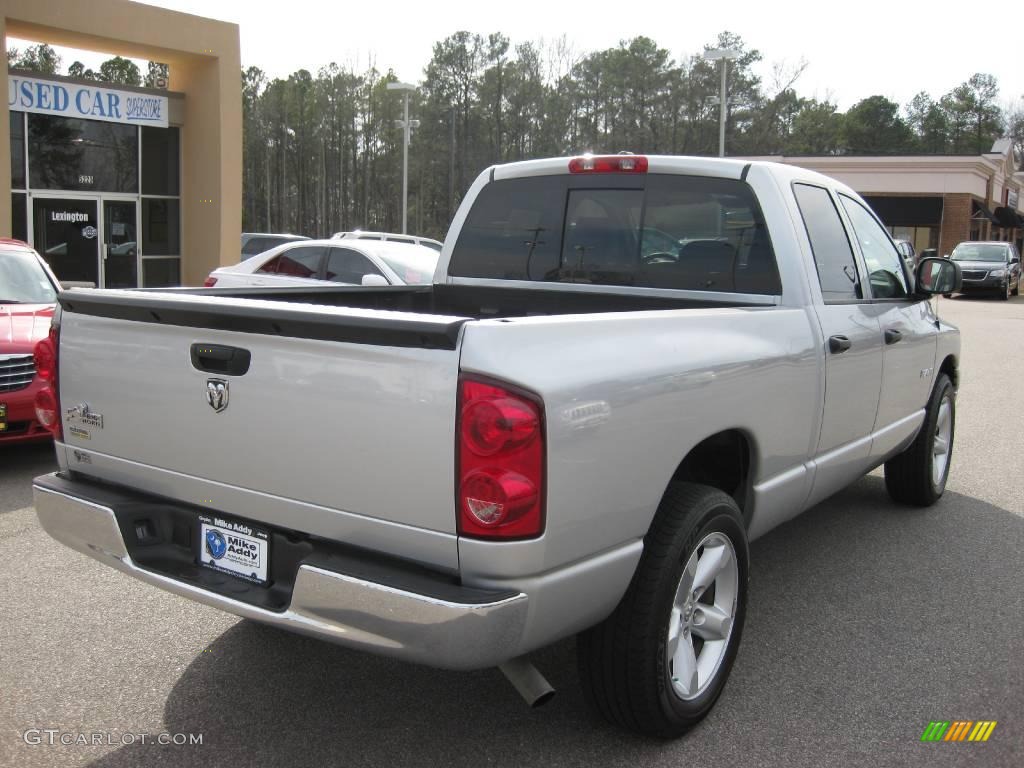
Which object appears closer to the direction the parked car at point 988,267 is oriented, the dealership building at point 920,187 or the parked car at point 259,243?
the parked car

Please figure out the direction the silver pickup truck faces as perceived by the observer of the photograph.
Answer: facing away from the viewer and to the right of the viewer

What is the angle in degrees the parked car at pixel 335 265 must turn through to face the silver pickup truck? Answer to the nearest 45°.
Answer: approximately 45° to its right

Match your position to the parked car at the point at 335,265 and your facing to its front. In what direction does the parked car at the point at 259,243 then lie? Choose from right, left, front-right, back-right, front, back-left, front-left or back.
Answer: back-left

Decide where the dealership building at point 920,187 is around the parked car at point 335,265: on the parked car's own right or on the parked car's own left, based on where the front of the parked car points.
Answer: on the parked car's own left

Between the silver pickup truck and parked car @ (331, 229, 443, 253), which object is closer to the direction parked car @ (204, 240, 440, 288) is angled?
the silver pickup truck
